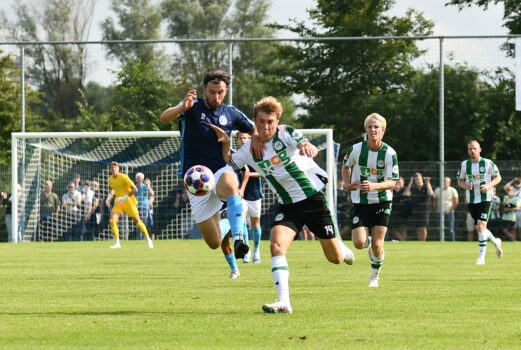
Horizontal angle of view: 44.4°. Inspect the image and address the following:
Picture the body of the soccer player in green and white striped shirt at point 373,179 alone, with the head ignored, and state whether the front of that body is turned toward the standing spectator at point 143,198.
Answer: no

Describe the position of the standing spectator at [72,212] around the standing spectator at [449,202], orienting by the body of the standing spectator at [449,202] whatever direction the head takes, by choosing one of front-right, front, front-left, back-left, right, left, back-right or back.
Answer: right

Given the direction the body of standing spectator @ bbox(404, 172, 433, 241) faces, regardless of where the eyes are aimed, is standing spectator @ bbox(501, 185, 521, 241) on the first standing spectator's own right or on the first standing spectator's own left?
on the first standing spectator's own left

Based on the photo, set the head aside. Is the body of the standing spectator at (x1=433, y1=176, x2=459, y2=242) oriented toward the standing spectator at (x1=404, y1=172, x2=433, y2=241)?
no

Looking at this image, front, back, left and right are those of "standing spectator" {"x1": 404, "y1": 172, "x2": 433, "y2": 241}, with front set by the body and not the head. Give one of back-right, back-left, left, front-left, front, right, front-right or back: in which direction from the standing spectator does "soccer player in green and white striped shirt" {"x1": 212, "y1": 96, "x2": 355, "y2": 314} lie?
front

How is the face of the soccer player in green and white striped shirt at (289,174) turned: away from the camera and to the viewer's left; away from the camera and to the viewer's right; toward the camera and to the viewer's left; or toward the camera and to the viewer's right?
toward the camera and to the viewer's left

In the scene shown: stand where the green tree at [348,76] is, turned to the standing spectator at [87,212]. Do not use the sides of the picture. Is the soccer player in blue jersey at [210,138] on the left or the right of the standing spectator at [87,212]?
left

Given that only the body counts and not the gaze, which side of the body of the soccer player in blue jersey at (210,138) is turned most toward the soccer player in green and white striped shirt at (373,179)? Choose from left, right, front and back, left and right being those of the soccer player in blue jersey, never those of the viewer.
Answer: left

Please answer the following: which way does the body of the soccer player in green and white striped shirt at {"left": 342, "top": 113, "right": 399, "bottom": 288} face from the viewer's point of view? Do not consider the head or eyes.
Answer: toward the camera

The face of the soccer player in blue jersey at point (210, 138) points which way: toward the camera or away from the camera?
toward the camera

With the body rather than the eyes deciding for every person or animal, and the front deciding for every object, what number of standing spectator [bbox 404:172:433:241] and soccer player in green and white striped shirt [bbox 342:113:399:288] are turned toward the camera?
2

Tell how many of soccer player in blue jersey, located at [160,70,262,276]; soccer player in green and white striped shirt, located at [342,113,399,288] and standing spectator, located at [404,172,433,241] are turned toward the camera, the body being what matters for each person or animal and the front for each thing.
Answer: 3

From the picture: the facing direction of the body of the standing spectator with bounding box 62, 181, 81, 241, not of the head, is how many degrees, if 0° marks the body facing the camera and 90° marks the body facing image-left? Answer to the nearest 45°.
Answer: approximately 0°

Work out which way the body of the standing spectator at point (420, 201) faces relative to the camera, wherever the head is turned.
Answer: toward the camera
